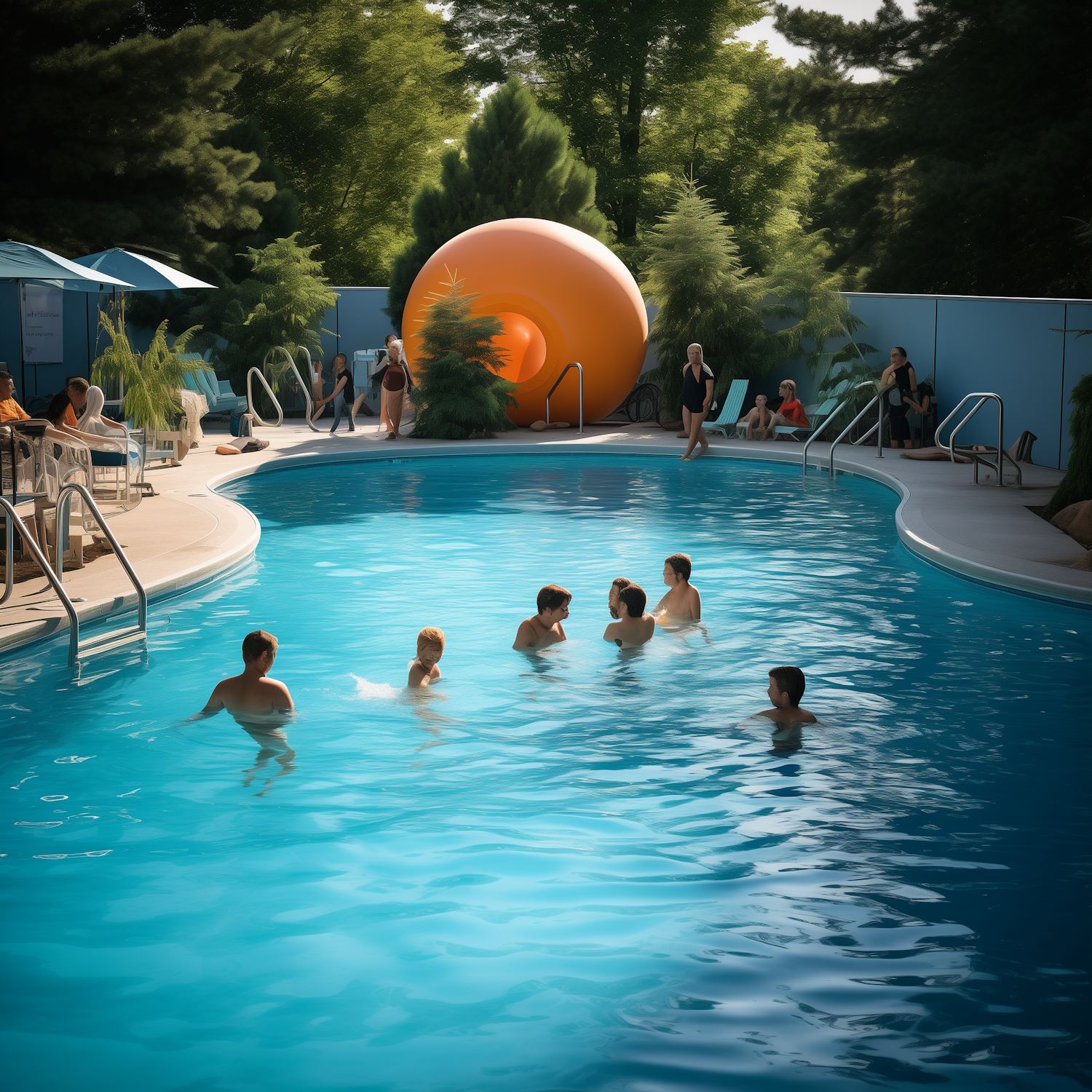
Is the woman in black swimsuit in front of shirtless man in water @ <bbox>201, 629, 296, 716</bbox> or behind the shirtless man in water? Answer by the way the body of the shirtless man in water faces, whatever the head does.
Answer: in front

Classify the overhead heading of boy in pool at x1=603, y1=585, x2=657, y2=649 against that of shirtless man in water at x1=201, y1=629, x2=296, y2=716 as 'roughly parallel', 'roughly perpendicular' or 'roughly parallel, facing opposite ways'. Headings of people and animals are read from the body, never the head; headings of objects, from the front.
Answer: roughly parallel

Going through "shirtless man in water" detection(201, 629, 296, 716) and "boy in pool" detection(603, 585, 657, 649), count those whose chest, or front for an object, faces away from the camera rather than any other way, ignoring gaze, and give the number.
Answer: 2

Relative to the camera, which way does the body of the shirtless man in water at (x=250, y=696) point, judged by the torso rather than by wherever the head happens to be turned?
away from the camera

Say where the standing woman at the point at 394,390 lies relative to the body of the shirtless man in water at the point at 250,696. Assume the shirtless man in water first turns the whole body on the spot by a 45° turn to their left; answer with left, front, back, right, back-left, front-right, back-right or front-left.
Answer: front-right

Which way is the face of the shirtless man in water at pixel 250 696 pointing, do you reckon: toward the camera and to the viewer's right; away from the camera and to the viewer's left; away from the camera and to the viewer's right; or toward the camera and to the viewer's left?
away from the camera and to the viewer's right

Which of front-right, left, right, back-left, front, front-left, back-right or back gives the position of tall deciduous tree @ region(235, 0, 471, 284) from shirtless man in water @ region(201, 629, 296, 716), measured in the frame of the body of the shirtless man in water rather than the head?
front

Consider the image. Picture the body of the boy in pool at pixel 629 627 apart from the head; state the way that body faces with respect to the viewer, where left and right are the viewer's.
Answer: facing away from the viewer

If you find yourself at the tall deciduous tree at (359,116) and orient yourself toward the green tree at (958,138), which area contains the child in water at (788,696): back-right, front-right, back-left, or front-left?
front-right

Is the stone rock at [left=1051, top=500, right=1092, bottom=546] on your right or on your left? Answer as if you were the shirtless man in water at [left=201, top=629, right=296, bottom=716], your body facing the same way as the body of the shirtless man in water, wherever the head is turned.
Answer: on your right

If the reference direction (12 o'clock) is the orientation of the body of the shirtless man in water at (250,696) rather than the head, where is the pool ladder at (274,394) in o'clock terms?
The pool ladder is roughly at 12 o'clock from the shirtless man in water.
